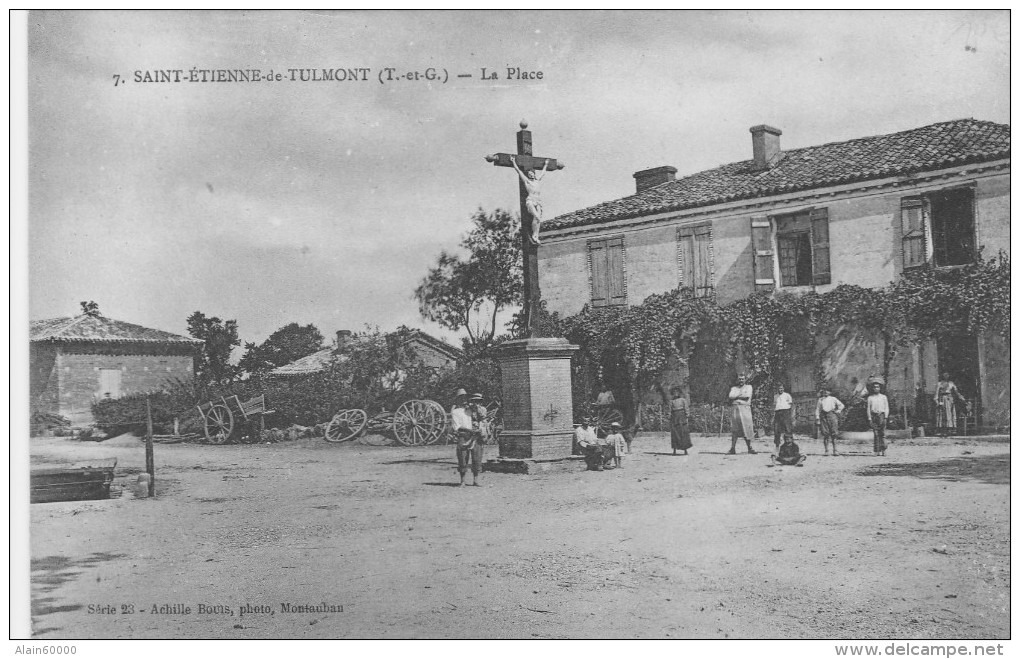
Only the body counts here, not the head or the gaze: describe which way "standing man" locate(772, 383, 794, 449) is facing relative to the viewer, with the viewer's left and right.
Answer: facing the viewer

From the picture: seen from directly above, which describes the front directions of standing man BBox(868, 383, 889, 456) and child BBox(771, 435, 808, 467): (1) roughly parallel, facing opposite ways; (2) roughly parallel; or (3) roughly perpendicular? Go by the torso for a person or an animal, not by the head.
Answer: roughly parallel

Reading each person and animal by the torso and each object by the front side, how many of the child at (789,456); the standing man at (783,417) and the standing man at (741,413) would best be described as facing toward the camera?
3

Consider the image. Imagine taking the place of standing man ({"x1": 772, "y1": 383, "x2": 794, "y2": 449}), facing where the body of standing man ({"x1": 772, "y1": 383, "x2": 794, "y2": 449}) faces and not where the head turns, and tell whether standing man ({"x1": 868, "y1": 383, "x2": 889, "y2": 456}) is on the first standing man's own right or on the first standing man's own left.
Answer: on the first standing man's own left

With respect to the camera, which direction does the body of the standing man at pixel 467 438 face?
toward the camera

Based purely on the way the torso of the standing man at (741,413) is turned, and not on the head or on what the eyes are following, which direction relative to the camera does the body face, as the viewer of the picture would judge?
toward the camera

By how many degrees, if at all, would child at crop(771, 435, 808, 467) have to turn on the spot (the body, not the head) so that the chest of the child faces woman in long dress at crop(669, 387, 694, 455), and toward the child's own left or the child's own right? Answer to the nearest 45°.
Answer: approximately 135° to the child's own right

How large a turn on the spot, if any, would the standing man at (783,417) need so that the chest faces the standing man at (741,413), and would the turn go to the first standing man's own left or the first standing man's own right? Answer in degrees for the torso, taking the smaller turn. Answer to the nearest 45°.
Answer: approximately 135° to the first standing man's own right

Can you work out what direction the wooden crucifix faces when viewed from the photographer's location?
facing the viewer and to the right of the viewer

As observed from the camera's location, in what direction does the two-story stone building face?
facing the viewer and to the left of the viewer

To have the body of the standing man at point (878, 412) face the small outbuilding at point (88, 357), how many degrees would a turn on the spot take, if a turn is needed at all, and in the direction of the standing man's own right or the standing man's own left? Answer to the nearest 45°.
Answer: approximately 45° to the standing man's own right
